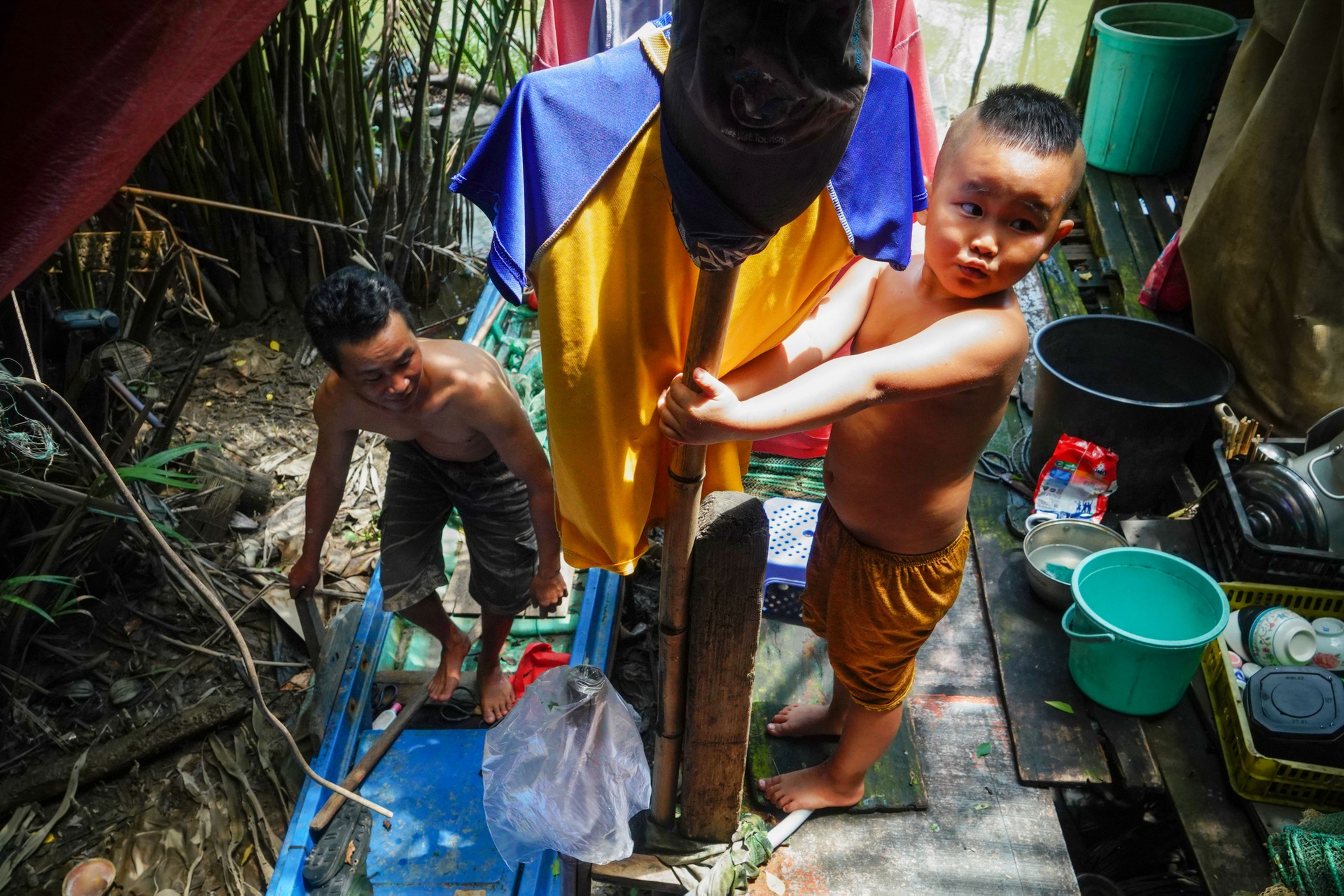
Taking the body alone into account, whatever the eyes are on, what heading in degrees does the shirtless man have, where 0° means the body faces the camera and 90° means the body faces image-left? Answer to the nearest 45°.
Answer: approximately 0°

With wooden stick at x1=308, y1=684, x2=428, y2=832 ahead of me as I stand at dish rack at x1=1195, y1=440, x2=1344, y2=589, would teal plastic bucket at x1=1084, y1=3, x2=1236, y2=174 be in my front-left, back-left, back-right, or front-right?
back-right

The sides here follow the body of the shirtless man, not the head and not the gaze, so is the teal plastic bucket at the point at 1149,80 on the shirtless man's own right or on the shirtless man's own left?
on the shirtless man's own left

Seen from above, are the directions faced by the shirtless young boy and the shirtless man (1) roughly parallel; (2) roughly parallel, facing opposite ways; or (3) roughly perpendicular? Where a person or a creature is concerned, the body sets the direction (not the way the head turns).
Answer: roughly perpendicular

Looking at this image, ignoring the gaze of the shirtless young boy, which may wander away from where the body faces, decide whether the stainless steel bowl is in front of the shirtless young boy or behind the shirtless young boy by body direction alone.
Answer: behind

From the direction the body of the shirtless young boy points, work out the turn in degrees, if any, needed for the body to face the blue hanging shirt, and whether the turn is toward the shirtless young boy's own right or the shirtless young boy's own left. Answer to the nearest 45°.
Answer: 0° — they already face it

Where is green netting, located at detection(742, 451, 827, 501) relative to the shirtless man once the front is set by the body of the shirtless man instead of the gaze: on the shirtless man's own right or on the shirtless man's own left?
on the shirtless man's own left

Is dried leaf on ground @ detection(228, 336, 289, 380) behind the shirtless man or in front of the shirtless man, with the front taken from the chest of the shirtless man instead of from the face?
behind

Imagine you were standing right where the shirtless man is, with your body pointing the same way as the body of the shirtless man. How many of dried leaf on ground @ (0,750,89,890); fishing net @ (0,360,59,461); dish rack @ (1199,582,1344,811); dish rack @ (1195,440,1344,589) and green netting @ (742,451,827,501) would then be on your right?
2
